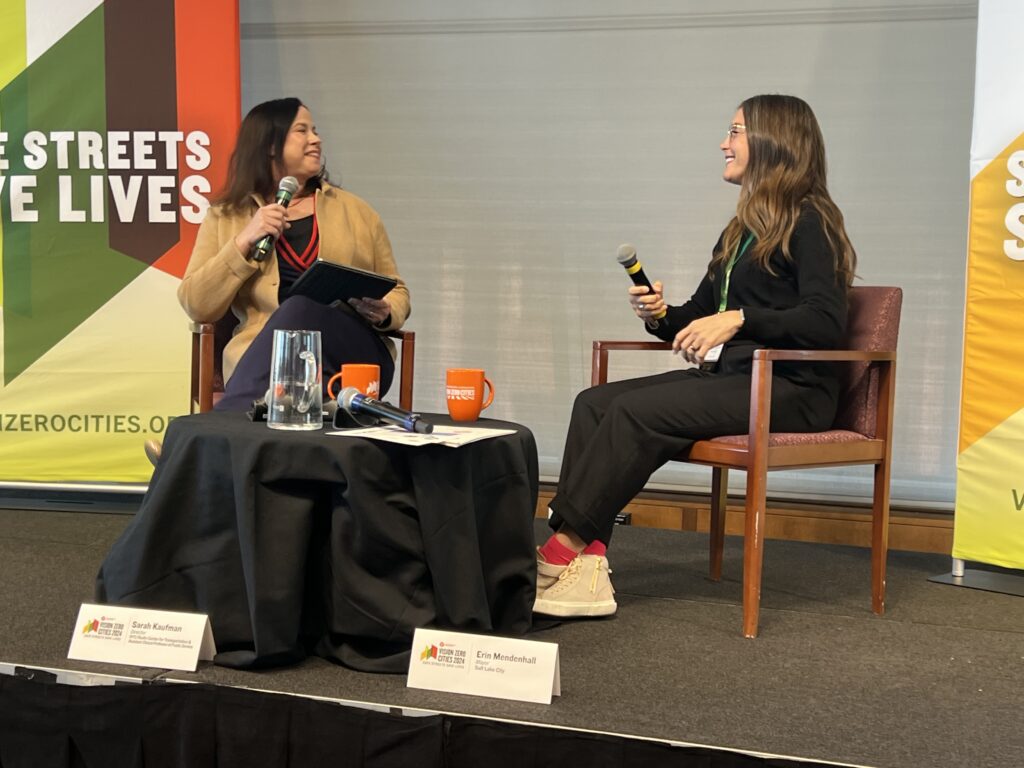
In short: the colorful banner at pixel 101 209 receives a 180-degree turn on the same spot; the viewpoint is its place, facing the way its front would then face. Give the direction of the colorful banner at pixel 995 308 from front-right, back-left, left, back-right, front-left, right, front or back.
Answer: back-right

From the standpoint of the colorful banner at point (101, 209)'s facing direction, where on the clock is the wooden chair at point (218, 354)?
The wooden chair is roughly at 11 o'clock from the colorful banner.

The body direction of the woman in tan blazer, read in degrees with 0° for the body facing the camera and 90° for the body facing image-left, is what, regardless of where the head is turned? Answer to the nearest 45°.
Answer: approximately 0°

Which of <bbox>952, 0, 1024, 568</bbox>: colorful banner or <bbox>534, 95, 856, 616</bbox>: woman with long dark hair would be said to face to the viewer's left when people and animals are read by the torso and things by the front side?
the woman with long dark hair

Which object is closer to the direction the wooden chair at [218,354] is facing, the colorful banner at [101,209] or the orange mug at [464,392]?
the orange mug

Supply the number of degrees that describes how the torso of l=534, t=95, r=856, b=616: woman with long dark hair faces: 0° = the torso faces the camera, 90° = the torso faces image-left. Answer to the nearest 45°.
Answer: approximately 90°

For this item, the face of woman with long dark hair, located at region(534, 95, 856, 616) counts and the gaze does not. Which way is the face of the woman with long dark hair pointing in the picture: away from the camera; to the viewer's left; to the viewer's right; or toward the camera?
to the viewer's left

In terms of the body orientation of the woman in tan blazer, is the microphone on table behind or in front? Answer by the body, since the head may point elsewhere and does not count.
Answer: in front

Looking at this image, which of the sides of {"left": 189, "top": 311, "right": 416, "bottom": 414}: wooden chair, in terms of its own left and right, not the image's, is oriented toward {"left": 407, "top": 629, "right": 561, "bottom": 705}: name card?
front

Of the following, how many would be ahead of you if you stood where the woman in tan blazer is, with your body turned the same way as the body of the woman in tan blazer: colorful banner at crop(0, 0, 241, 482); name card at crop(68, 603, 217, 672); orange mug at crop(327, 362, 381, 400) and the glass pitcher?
3

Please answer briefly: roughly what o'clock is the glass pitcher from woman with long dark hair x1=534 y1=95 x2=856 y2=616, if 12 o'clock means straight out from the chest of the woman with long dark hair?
The glass pitcher is roughly at 11 o'clock from the woman with long dark hair.

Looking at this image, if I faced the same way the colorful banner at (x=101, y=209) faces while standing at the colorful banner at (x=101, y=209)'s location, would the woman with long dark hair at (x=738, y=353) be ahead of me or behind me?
ahead

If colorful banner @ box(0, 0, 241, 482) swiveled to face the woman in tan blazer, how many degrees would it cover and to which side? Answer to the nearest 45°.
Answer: approximately 45° to its left
